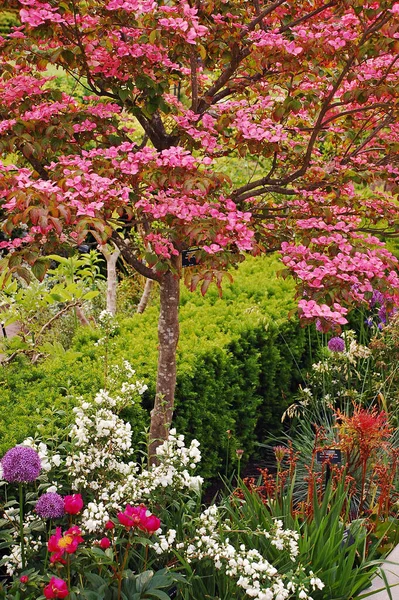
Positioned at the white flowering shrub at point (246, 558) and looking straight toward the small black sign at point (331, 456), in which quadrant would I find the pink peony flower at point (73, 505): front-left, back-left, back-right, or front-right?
back-left

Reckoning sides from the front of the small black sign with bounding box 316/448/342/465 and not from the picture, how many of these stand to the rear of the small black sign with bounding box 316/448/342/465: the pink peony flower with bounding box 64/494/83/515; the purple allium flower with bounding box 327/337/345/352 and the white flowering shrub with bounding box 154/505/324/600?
1

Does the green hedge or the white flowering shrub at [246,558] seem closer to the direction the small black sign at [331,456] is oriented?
the white flowering shrub

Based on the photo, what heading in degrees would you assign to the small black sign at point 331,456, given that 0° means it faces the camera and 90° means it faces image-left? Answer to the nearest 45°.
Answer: approximately 0°

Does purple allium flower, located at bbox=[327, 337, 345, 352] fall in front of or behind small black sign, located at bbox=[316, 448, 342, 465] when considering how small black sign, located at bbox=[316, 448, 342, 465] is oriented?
behind

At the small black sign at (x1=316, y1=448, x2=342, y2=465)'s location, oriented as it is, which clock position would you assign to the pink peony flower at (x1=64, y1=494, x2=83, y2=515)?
The pink peony flower is roughly at 1 o'clock from the small black sign.

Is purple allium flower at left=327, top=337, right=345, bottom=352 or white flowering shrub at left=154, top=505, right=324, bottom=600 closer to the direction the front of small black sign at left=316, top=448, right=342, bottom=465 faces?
the white flowering shrub
